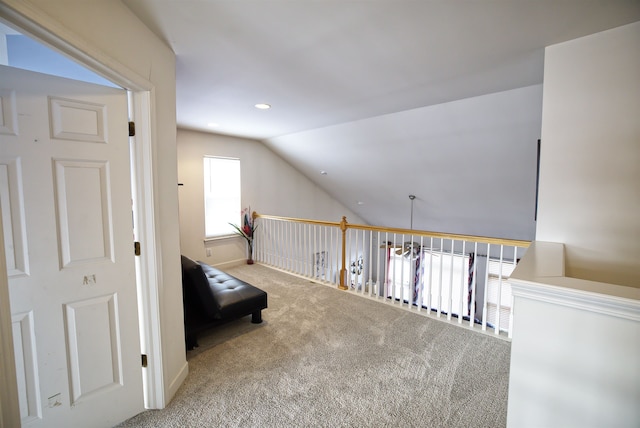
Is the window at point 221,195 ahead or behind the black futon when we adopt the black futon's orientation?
ahead

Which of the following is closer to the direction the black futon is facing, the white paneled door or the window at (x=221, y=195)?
the window

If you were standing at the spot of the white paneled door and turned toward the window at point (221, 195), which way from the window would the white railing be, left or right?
right

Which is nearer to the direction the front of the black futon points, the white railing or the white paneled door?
the white railing

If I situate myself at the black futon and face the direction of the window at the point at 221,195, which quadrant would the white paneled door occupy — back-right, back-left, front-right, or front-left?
back-left

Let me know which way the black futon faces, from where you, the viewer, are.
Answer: facing away from the viewer and to the right of the viewer
